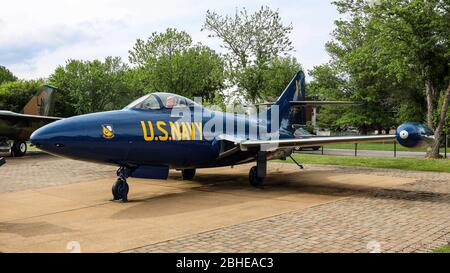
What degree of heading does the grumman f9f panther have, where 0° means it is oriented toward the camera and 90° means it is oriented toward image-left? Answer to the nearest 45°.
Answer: approximately 45°

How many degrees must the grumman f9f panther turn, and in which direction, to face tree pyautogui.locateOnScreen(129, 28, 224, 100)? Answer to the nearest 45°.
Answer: approximately 135° to its right
